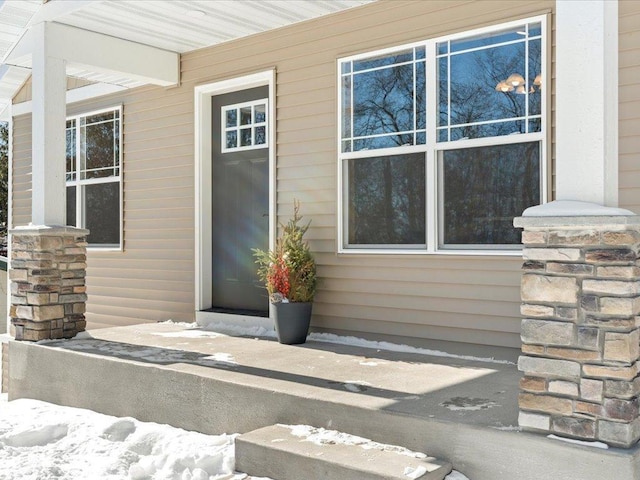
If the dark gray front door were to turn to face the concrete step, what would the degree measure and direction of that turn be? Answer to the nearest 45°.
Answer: approximately 45° to its left

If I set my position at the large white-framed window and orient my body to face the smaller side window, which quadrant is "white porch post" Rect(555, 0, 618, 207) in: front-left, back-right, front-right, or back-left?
back-left

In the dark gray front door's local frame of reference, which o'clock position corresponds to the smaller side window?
The smaller side window is roughly at 3 o'clock from the dark gray front door.

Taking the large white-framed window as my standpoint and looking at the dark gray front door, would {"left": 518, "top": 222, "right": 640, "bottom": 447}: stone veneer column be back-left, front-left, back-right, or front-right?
back-left

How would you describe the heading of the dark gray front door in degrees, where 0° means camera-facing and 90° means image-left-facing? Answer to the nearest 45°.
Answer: approximately 45°

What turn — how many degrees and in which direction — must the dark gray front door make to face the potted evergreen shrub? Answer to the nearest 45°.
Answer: approximately 45° to its left

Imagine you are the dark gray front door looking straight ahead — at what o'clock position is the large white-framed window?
The large white-framed window is roughly at 9 o'clock from the dark gray front door.

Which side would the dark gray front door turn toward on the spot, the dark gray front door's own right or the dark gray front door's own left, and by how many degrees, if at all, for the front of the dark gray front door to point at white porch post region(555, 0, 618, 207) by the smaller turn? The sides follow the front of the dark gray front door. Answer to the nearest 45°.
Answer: approximately 45° to the dark gray front door's own left

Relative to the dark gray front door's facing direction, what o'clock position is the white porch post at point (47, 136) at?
The white porch post is roughly at 1 o'clock from the dark gray front door.
